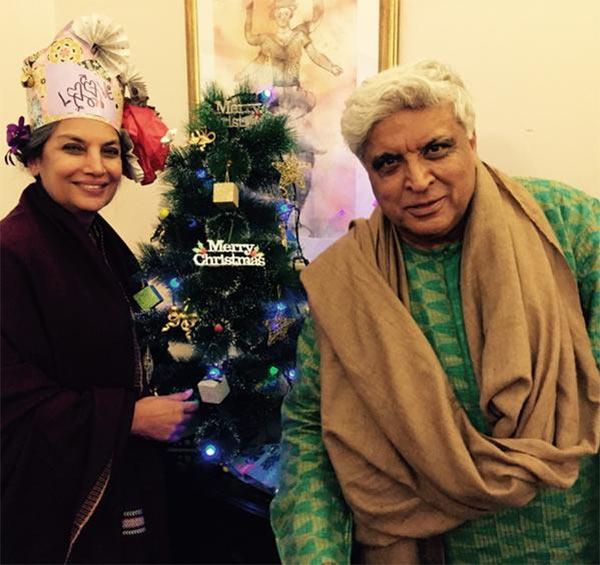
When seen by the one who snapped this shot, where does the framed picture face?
facing the viewer

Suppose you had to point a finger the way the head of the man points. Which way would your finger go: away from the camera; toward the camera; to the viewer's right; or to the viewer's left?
toward the camera

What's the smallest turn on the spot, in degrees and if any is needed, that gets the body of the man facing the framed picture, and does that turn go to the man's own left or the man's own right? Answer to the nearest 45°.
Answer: approximately 135° to the man's own right

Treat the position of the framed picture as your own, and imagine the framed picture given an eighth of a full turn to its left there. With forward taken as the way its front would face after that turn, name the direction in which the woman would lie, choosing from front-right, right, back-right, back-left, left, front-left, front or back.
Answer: right

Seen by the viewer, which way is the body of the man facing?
toward the camera

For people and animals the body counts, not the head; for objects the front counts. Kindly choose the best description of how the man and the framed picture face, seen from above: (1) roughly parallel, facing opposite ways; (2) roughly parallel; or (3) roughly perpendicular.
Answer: roughly parallel

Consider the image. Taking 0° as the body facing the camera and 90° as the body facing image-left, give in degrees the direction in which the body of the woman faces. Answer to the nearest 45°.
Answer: approximately 315°

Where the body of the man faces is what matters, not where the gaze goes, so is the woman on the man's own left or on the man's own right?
on the man's own right

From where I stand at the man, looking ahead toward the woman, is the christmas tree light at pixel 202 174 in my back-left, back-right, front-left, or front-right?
front-right

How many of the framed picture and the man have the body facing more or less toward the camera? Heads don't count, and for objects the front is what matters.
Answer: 2

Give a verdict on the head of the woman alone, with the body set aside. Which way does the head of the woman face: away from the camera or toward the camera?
toward the camera
